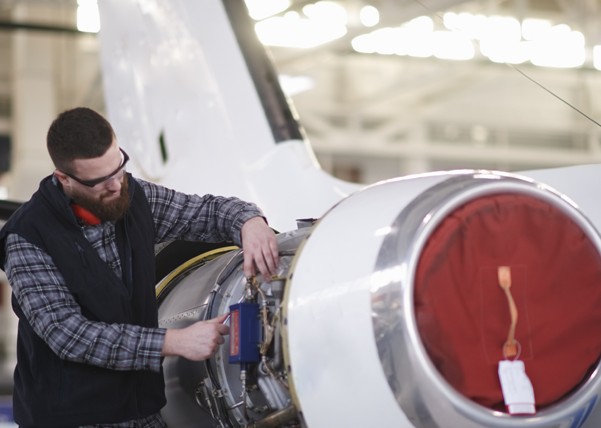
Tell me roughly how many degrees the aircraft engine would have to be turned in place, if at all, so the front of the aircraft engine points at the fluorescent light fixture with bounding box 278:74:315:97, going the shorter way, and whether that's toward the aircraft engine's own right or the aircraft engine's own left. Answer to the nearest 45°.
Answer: approximately 135° to the aircraft engine's own left

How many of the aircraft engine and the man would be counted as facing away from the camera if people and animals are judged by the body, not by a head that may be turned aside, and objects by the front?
0

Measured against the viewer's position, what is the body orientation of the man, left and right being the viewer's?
facing the viewer and to the right of the viewer

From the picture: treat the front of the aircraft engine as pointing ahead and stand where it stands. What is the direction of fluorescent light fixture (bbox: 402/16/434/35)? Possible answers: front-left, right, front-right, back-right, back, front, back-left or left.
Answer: back-left

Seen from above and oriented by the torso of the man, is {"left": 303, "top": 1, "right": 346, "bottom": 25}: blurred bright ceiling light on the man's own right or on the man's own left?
on the man's own left

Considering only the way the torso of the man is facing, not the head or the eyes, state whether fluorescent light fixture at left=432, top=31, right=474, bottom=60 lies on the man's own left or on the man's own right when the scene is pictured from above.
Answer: on the man's own left

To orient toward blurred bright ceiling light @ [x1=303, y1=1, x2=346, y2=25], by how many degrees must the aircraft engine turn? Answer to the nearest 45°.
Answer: approximately 135° to its left

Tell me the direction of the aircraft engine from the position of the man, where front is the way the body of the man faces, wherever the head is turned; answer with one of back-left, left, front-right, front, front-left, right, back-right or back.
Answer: front
